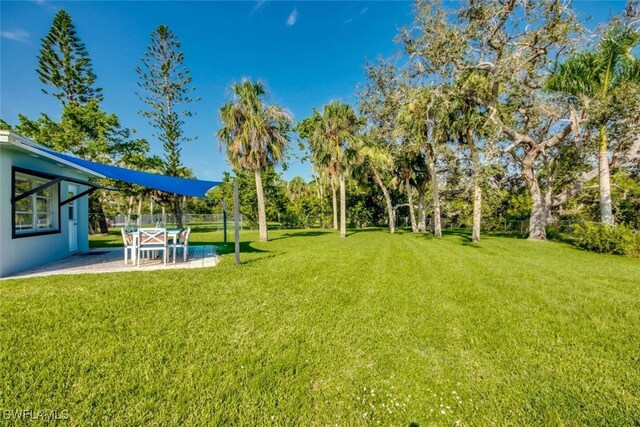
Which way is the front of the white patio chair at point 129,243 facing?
to the viewer's right

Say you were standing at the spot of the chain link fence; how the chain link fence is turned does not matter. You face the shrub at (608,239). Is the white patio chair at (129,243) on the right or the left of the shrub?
right

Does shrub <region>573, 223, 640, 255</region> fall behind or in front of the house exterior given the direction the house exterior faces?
in front

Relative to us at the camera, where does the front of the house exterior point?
facing the viewer and to the right of the viewer

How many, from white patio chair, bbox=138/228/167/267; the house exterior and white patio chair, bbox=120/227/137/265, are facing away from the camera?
1

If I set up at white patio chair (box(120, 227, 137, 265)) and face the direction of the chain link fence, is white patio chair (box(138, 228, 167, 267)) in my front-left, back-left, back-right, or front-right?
back-right

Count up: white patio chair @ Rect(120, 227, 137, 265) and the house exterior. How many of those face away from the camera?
0

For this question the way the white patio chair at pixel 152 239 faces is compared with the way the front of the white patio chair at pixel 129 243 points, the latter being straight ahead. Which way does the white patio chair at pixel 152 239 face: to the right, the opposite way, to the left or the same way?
to the left

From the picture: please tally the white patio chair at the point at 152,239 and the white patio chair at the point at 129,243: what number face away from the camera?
1

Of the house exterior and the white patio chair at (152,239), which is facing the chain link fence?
the white patio chair

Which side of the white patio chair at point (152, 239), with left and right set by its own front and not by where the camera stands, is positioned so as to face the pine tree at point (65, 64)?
front

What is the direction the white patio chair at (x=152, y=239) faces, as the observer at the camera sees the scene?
facing away from the viewer

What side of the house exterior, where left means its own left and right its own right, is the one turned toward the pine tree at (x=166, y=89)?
left
